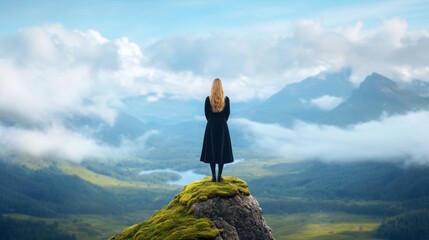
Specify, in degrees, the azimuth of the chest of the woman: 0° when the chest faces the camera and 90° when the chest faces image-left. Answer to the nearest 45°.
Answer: approximately 180°
